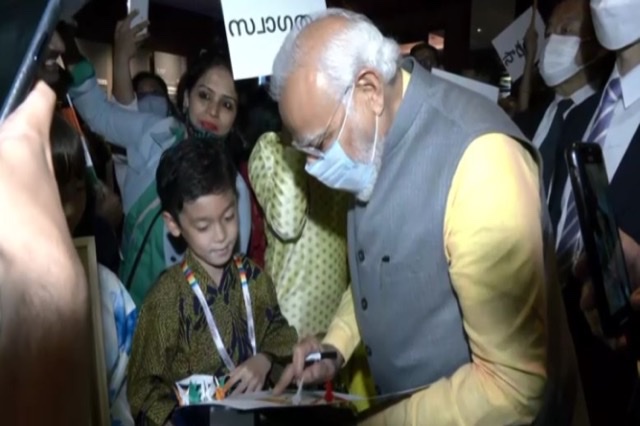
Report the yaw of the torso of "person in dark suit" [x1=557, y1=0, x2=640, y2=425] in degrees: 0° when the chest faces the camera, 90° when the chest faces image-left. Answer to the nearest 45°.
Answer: approximately 45°

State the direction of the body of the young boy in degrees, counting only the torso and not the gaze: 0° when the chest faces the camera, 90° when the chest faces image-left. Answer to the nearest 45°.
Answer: approximately 315°

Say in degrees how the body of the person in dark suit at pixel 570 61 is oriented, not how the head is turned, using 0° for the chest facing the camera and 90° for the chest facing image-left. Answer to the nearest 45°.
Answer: approximately 45°

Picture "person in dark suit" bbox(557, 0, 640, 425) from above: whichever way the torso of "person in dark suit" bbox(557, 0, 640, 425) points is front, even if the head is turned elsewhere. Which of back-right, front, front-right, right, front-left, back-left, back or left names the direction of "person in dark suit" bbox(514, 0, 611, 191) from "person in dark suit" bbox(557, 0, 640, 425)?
back-right
